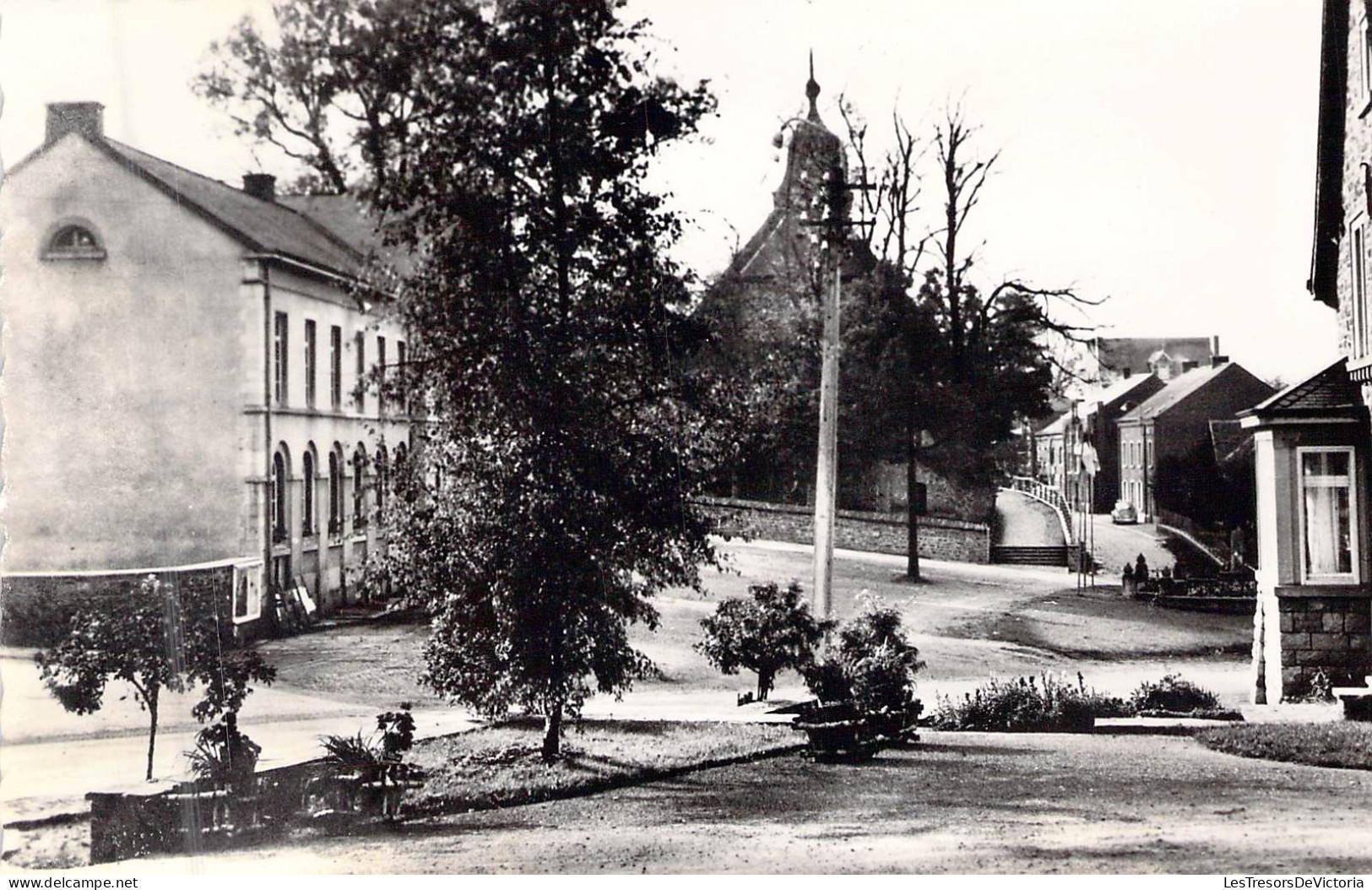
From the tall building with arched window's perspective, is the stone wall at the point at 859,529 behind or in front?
in front

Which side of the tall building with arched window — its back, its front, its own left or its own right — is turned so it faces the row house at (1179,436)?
left

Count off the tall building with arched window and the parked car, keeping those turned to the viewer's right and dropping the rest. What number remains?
1

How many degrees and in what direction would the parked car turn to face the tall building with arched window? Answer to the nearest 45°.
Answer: approximately 45° to its right

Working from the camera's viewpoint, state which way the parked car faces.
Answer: facing the viewer

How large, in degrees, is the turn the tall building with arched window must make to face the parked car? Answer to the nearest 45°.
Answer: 0° — it already faces it

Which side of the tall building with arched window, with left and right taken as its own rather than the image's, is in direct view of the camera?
right
